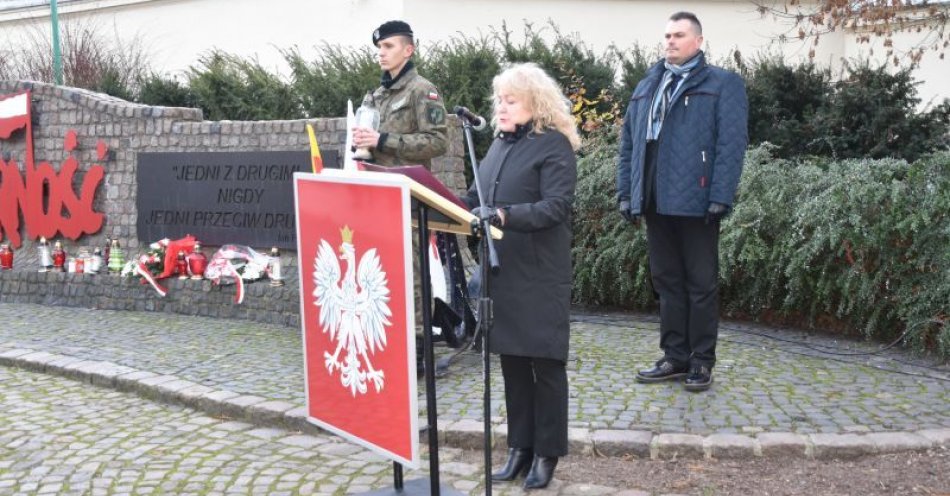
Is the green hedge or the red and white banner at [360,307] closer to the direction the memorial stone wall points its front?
the red and white banner

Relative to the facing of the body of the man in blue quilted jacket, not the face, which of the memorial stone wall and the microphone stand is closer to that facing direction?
the microphone stand

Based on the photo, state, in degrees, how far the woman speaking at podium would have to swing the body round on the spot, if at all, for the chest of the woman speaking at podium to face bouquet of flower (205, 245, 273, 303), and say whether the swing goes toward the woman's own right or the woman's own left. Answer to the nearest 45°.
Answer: approximately 90° to the woman's own right

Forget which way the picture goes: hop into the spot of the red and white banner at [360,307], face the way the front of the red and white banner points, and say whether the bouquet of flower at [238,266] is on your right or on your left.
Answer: on your right

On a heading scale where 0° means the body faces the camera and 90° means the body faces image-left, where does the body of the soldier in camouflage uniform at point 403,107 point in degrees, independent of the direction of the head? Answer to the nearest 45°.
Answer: approximately 45°

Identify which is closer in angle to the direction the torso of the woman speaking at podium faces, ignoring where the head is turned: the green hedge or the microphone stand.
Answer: the microphone stand

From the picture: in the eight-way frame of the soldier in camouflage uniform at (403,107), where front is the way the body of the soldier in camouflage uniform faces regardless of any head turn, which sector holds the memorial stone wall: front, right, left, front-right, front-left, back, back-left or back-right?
right

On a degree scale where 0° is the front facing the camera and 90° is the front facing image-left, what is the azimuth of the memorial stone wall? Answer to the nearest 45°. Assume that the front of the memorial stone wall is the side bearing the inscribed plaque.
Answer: approximately 0°

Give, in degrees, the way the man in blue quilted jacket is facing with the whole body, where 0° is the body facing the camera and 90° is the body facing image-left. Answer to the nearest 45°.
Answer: approximately 45°

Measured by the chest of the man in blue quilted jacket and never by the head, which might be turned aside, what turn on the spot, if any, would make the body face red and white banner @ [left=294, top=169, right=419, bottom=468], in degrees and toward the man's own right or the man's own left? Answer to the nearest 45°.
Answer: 0° — they already face it

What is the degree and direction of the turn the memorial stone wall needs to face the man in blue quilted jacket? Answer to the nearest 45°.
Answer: approximately 45° to its left

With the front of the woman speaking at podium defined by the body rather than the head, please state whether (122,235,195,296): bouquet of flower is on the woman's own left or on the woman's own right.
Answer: on the woman's own right

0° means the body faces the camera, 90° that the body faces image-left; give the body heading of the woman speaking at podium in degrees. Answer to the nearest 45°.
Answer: approximately 45°
